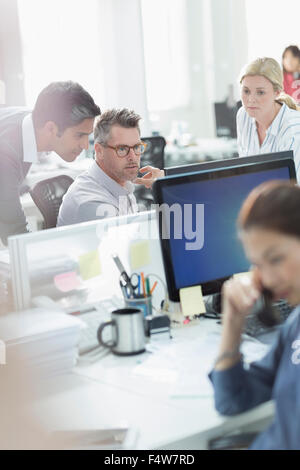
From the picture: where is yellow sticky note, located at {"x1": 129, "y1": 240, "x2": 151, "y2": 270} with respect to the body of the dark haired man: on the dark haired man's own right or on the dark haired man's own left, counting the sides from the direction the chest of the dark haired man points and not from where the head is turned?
on the dark haired man's own right

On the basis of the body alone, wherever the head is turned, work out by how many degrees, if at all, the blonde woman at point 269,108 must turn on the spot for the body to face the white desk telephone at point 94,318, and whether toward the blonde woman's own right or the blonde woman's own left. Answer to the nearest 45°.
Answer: approximately 45° to the blonde woman's own left

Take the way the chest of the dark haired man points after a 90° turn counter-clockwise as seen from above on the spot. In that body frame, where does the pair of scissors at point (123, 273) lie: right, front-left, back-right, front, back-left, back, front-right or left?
back

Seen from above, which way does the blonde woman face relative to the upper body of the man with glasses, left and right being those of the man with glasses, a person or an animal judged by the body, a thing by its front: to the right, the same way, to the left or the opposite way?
to the right

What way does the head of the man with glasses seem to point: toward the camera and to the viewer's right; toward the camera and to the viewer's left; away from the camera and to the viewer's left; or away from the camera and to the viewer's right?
toward the camera and to the viewer's right

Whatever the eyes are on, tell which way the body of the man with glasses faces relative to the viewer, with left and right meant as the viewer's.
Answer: facing the viewer and to the right of the viewer

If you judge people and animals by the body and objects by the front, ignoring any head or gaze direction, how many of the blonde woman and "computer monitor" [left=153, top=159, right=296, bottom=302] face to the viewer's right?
0

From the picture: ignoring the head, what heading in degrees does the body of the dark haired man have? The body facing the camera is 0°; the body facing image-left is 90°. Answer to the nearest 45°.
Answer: approximately 270°

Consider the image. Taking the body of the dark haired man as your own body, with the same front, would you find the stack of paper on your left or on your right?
on your right

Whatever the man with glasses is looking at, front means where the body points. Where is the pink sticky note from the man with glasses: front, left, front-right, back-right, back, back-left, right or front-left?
front-right

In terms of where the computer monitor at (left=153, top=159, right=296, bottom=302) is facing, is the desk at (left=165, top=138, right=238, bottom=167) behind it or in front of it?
behind

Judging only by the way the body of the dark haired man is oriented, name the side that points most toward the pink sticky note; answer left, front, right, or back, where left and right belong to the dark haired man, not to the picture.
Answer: right

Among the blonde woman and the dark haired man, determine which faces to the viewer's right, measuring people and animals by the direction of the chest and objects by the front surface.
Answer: the dark haired man
